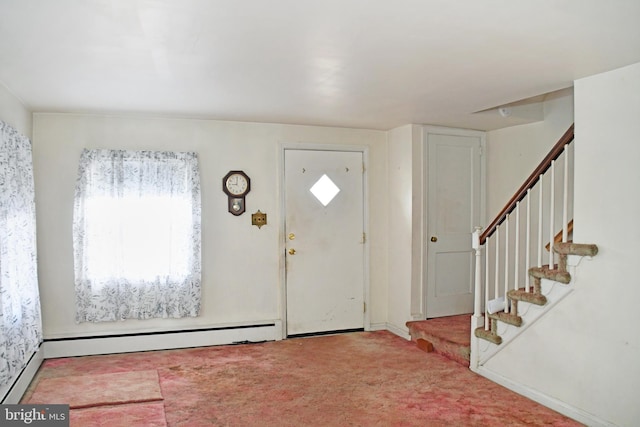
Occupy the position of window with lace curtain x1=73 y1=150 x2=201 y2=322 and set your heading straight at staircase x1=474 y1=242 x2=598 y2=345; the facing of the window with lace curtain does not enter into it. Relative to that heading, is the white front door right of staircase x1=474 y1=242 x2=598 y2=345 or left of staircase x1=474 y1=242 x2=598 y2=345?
left

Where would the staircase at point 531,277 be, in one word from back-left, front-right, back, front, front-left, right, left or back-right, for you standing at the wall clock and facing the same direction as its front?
front-left

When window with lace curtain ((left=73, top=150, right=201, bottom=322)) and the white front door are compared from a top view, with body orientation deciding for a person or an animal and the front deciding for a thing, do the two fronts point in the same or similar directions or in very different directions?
same or similar directions

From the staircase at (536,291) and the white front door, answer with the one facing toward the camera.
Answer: the white front door

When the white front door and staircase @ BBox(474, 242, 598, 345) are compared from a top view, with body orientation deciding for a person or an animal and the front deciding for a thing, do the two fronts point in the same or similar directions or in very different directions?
very different directions

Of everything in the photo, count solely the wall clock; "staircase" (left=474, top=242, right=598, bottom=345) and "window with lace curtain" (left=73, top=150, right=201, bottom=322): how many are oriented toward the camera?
2

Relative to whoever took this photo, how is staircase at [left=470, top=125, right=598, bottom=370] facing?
facing away from the viewer and to the left of the viewer

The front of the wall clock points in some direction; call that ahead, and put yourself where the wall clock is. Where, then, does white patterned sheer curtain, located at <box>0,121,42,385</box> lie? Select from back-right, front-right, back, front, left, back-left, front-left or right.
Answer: front-right

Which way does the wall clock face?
toward the camera

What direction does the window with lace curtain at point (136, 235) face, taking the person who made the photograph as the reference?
facing the viewer

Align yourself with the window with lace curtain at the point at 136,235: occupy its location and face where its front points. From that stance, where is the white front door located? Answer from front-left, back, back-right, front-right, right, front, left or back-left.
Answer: left

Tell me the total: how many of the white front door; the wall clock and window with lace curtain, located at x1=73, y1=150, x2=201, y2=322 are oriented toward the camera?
3

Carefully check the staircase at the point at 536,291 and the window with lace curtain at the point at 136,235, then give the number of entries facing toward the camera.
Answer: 1

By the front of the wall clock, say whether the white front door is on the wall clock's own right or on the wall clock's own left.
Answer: on the wall clock's own left
